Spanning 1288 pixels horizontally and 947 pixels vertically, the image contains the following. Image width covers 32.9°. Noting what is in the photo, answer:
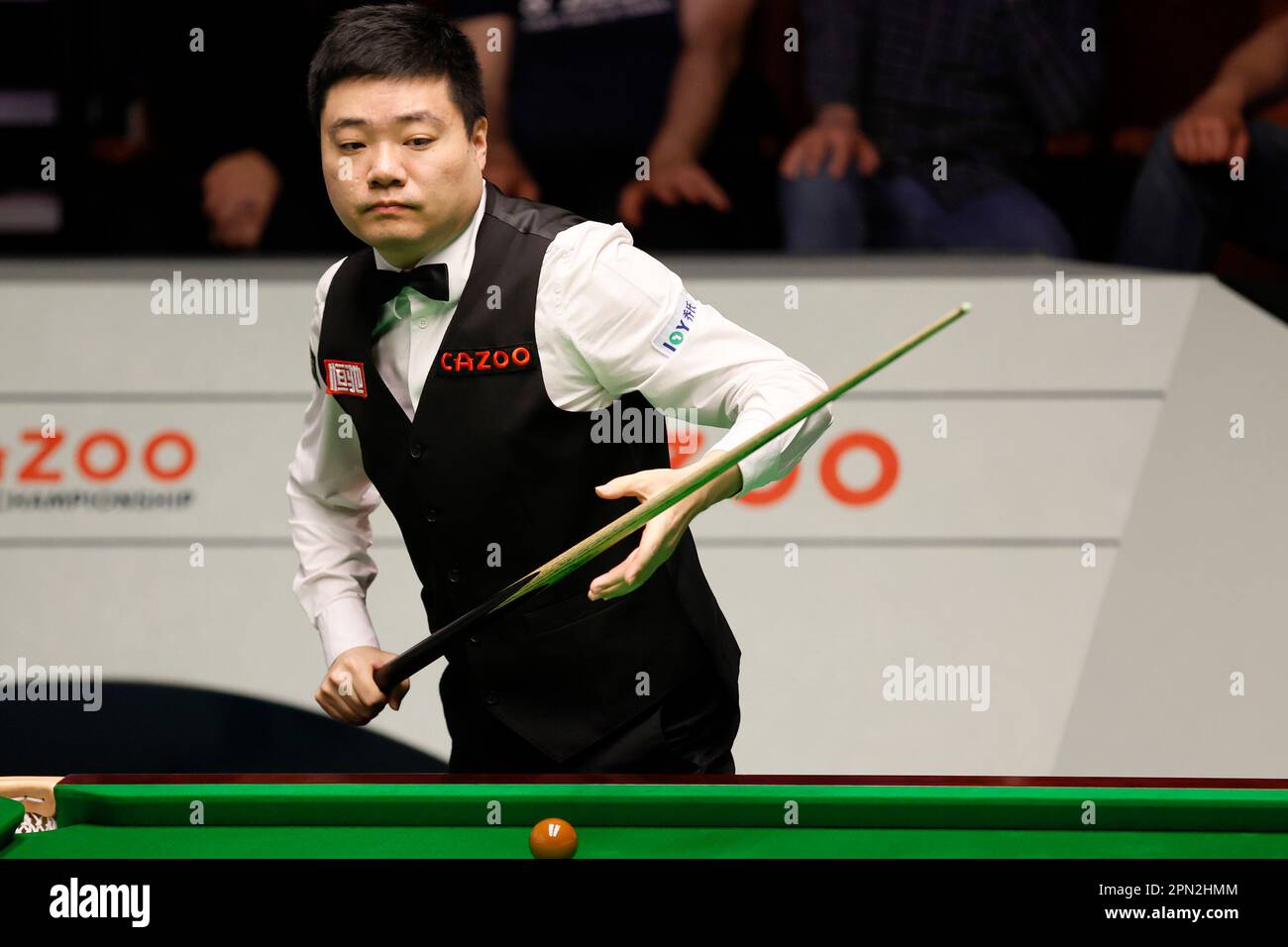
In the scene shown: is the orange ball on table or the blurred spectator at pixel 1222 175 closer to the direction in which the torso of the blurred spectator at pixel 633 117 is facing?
the orange ball on table

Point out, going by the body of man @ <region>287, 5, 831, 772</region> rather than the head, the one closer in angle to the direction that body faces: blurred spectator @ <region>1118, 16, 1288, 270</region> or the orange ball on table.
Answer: the orange ball on table

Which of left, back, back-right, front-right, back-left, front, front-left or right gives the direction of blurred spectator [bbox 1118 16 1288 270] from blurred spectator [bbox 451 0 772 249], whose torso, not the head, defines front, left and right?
left

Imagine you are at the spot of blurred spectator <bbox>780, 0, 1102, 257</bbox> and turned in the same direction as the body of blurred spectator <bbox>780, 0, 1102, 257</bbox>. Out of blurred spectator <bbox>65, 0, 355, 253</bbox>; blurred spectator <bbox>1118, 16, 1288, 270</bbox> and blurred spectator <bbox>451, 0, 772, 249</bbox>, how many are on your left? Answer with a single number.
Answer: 1

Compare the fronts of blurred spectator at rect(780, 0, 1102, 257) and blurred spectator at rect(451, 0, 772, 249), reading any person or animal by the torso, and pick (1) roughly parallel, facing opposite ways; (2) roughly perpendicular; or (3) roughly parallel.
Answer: roughly parallel

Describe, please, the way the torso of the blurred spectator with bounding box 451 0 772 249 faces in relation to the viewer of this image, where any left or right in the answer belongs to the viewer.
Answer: facing the viewer

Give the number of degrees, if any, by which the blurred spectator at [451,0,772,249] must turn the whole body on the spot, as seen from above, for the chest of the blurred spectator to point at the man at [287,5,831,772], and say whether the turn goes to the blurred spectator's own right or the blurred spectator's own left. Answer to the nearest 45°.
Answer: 0° — they already face them

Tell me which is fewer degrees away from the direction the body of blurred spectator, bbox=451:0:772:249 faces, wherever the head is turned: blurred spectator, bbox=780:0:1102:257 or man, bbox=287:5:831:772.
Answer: the man

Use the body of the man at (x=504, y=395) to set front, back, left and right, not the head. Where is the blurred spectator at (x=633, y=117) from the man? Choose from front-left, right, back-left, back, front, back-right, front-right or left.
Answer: back-right

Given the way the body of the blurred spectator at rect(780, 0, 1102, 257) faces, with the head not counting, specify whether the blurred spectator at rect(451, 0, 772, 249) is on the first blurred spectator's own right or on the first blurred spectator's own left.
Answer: on the first blurred spectator's own right

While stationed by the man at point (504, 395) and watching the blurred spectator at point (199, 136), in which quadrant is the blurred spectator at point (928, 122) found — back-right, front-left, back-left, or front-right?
front-right

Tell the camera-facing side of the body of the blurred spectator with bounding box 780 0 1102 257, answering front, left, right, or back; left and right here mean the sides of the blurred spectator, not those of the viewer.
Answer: front

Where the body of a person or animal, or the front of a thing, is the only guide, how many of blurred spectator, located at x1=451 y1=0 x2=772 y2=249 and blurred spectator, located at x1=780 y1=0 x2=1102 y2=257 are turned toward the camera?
2

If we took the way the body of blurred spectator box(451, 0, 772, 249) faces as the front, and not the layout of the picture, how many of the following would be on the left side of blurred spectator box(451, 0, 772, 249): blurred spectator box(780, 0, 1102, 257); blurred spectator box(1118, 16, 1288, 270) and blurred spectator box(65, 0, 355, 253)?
2

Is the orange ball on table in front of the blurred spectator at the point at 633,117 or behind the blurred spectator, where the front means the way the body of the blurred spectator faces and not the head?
in front

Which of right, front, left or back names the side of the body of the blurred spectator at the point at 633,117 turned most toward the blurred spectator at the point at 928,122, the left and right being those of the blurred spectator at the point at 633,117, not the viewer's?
left

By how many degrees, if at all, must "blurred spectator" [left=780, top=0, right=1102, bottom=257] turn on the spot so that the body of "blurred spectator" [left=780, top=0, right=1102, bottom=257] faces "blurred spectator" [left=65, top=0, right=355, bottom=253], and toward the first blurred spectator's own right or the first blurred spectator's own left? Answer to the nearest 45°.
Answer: approximately 90° to the first blurred spectator's own right

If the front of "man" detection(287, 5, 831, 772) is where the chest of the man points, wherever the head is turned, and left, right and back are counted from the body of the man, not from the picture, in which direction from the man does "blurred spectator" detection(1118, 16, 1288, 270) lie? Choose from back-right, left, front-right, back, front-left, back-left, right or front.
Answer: back
